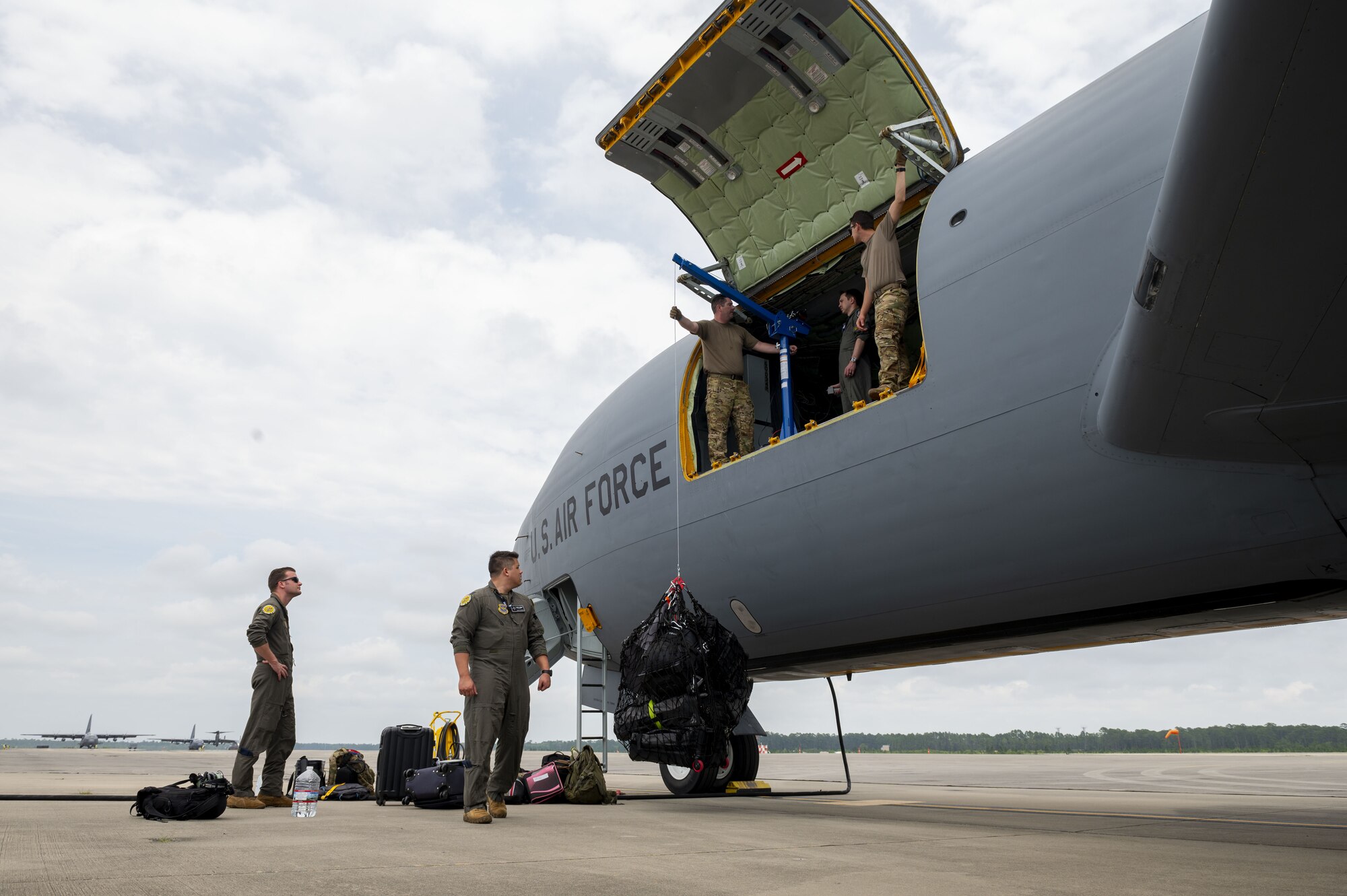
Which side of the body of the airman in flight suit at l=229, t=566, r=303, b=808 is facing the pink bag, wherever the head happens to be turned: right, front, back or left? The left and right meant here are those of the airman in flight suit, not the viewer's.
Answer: front

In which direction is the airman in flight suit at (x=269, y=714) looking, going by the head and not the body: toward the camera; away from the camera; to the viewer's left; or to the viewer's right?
to the viewer's right

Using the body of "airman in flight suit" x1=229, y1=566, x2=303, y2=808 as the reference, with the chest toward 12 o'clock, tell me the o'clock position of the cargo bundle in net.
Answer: The cargo bundle in net is roughly at 1 o'clock from the airman in flight suit.

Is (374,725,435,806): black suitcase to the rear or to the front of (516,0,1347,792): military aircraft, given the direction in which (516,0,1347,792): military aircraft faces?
to the front

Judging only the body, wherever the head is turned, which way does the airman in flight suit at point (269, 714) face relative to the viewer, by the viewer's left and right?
facing to the right of the viewer

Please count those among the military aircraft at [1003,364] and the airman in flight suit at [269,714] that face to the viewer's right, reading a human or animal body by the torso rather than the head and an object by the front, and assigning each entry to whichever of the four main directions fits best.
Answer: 1

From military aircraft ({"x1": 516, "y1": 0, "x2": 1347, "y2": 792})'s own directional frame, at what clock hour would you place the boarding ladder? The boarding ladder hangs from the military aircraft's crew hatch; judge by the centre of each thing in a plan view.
The boarding ladder is roughly at 12 o'clock from the military aircraft.

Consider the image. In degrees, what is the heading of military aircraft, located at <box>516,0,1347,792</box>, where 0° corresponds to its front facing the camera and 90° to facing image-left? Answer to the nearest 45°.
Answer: approximately 135°

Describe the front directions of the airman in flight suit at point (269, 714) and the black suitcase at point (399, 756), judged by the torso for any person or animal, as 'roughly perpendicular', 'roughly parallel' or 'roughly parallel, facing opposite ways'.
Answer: roughly perpendicular
